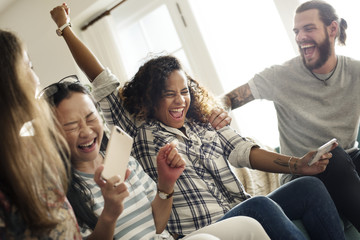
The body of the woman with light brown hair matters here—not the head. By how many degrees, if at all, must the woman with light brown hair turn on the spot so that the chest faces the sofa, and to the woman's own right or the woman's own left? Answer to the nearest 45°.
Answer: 0° — they already face it

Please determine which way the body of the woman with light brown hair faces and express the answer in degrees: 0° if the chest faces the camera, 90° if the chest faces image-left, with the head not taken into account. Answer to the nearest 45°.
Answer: approximately 225°
